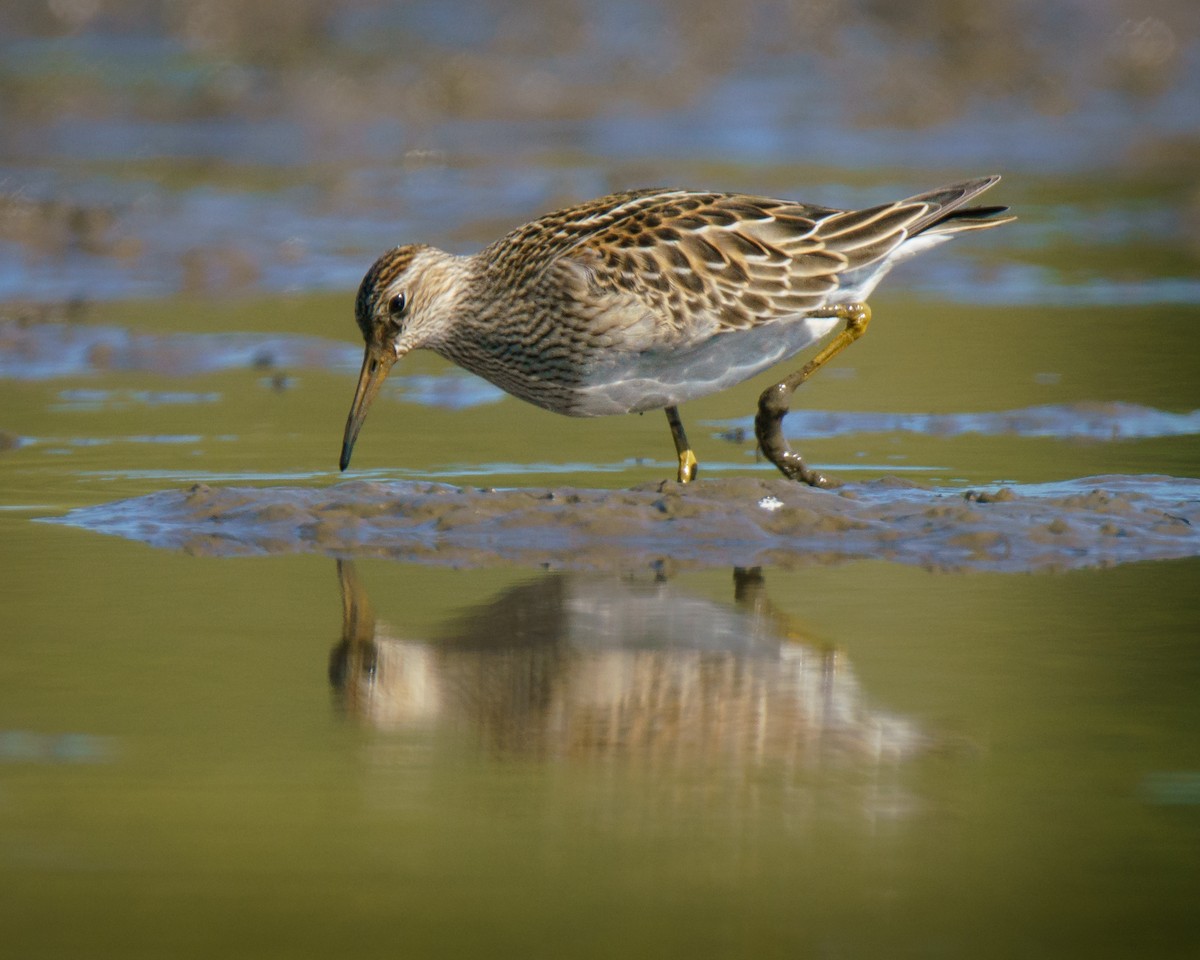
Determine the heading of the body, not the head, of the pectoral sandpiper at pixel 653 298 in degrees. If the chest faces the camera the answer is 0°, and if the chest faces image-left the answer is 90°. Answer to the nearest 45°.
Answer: approximately 90°

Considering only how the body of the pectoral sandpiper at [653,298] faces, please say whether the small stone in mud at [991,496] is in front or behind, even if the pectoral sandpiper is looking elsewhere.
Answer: behind
